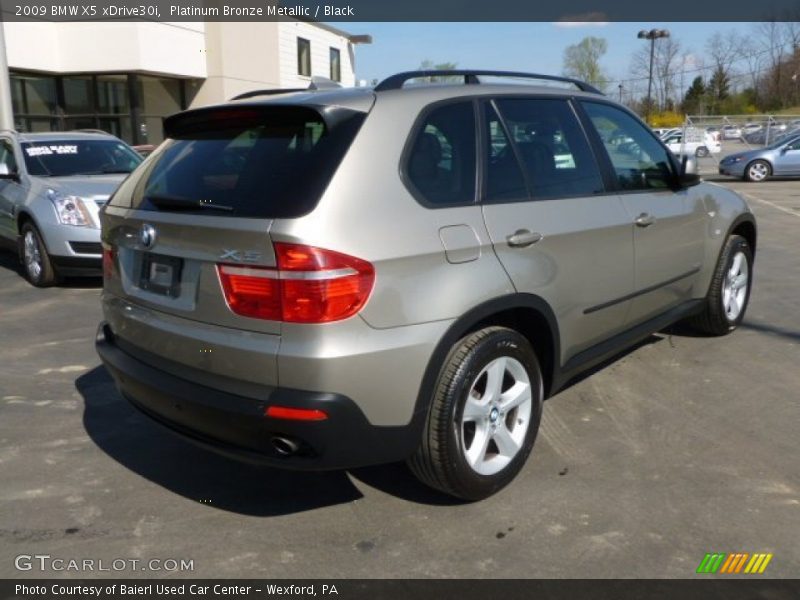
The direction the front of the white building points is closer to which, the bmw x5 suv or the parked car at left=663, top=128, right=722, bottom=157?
the bmw x5 suv

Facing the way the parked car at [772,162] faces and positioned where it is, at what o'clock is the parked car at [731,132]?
the parked car at [731,132] is roughly at 3 o'clock from the parked car at [772,162].

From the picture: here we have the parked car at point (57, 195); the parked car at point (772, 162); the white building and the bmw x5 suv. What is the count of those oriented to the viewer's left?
1

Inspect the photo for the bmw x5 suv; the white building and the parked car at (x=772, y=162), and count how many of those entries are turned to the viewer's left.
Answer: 1

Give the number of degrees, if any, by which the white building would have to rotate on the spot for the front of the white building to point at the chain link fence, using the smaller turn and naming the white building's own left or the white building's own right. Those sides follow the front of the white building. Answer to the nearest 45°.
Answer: approximately 90° to the white building's own left

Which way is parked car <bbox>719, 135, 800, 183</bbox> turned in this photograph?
to the viewer's left

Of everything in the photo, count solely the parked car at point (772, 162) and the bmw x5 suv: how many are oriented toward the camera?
0

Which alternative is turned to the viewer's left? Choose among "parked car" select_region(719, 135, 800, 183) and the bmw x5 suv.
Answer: the parked car

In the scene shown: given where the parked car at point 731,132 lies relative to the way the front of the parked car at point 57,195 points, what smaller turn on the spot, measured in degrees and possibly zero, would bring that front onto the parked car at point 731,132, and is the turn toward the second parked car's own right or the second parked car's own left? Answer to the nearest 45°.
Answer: approximately 90° to the second parked car's own left

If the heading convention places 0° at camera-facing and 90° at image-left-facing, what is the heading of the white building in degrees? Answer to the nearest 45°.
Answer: approximately 0°

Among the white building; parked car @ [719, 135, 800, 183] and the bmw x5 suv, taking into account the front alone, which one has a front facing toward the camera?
the white building

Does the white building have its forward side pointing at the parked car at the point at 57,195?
yes
